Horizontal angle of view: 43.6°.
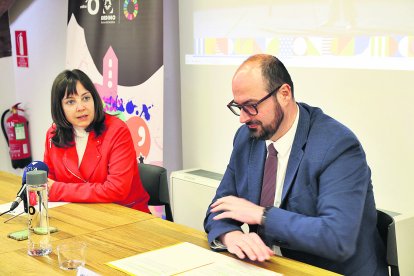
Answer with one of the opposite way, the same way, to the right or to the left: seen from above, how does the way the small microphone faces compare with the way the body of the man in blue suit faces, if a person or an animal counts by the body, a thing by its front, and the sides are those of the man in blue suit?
the opposite way

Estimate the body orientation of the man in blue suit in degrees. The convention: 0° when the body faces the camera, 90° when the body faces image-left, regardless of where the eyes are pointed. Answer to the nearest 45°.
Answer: approximately 45°

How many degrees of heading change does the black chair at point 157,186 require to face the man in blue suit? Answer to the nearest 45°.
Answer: approximately 90° to its left

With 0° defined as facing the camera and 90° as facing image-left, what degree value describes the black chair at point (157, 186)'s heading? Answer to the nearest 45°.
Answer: approximately 45°

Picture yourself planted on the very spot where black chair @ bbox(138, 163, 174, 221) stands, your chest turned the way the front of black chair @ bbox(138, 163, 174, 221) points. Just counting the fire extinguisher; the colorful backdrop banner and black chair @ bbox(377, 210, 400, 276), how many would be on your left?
1

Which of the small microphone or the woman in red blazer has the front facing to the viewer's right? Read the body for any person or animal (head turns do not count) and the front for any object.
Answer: the small microphone

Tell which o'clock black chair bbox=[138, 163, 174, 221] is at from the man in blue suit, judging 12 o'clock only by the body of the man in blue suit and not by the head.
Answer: The black chair is roughly at 3 o'clock from the man in blue suit.

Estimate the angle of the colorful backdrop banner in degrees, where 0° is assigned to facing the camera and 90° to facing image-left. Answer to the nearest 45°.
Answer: approximately 0°

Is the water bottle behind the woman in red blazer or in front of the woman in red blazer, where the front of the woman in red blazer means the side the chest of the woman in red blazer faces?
in front

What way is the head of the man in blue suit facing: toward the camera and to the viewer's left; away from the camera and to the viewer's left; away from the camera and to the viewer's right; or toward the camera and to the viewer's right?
toward the camera and to the viewer's left

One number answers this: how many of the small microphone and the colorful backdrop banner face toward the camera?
1
